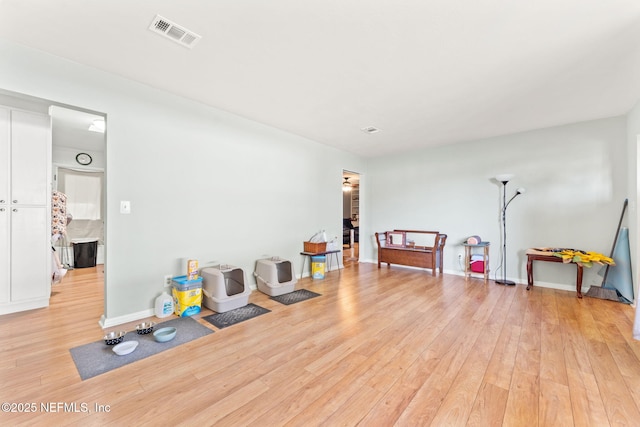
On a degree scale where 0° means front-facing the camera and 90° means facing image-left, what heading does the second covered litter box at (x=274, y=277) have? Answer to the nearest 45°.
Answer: approximately 315°

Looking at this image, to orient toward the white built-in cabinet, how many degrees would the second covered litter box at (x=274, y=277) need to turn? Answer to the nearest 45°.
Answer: approximately 135° to its right

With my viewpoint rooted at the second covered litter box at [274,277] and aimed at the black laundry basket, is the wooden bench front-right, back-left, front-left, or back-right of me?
back-right

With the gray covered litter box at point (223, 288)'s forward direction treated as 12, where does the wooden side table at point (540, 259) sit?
The wooden side table is roughly at 11 o'clock from the gray covered litter box.

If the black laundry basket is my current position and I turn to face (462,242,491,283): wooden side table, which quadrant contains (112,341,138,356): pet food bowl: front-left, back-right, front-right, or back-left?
front-right

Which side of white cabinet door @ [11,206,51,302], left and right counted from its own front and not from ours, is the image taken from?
front

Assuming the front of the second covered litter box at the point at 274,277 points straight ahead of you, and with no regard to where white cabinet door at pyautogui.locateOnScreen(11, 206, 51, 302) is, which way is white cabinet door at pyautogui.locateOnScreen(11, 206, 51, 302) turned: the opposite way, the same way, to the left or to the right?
the same way

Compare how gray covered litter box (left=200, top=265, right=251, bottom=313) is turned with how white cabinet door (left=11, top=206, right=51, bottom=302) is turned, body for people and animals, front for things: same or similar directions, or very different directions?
same or similar directions

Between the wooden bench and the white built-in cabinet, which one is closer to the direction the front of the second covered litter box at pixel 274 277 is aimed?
the wooden bench

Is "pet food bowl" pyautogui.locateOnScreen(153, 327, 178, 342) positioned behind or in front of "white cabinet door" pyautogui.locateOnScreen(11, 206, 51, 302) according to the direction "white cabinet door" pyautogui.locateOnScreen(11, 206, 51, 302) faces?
in front

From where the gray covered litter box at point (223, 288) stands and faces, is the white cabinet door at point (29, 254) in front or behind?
behind

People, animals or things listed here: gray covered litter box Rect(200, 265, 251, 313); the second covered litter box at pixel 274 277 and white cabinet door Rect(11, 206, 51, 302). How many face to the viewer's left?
0

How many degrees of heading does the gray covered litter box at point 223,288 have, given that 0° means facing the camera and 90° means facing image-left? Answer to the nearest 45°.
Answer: approximately 315°

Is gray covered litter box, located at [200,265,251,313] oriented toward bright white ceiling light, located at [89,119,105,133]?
no

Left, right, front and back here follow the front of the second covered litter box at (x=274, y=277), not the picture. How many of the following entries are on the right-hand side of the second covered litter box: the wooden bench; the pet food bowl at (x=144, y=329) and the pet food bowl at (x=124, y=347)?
2

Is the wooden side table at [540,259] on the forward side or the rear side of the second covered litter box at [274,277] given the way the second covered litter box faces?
on the forward side
